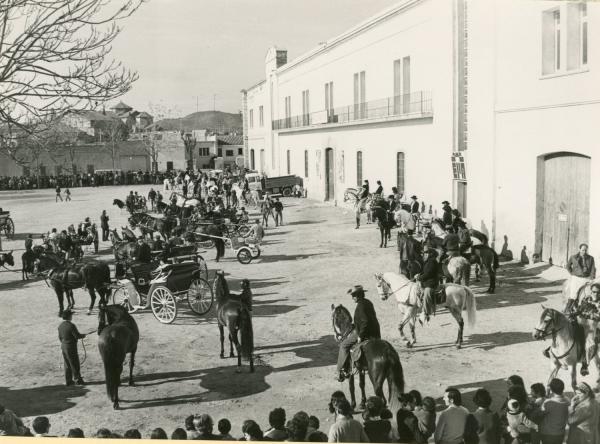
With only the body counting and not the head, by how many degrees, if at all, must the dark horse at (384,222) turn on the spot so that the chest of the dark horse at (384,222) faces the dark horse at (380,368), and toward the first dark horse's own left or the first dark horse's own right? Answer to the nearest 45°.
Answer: approximately 45° to the first dark horse's own left

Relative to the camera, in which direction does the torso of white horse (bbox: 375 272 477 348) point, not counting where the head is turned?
to the viewer's left

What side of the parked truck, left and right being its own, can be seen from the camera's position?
left

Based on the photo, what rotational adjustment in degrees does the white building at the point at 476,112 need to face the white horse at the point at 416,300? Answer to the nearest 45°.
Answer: approximately 45° to its left

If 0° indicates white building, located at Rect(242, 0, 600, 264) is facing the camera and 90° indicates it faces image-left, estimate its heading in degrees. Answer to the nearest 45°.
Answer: approximately 45°

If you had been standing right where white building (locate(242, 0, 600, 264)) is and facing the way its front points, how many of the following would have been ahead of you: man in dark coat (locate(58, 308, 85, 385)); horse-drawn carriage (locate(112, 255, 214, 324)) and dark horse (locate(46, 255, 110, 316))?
3

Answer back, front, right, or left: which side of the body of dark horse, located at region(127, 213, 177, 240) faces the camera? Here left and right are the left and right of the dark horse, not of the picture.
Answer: left

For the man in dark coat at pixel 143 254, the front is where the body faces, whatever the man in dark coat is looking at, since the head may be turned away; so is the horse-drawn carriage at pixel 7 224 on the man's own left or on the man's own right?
on the man's own right

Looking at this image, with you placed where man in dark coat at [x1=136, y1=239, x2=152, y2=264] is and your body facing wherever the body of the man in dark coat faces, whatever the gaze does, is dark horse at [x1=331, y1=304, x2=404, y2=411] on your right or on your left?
on your left

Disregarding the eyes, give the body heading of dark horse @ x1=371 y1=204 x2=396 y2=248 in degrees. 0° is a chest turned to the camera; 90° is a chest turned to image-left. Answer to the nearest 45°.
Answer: approximately 45°

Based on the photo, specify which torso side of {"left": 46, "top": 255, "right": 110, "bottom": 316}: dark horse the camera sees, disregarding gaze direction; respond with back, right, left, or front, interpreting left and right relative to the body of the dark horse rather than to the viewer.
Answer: left

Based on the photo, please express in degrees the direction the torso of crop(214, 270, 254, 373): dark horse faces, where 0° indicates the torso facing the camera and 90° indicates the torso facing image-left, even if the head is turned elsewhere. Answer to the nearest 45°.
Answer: approximately 135°

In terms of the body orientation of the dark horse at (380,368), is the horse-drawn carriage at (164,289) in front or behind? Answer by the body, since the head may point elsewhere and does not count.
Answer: in front
